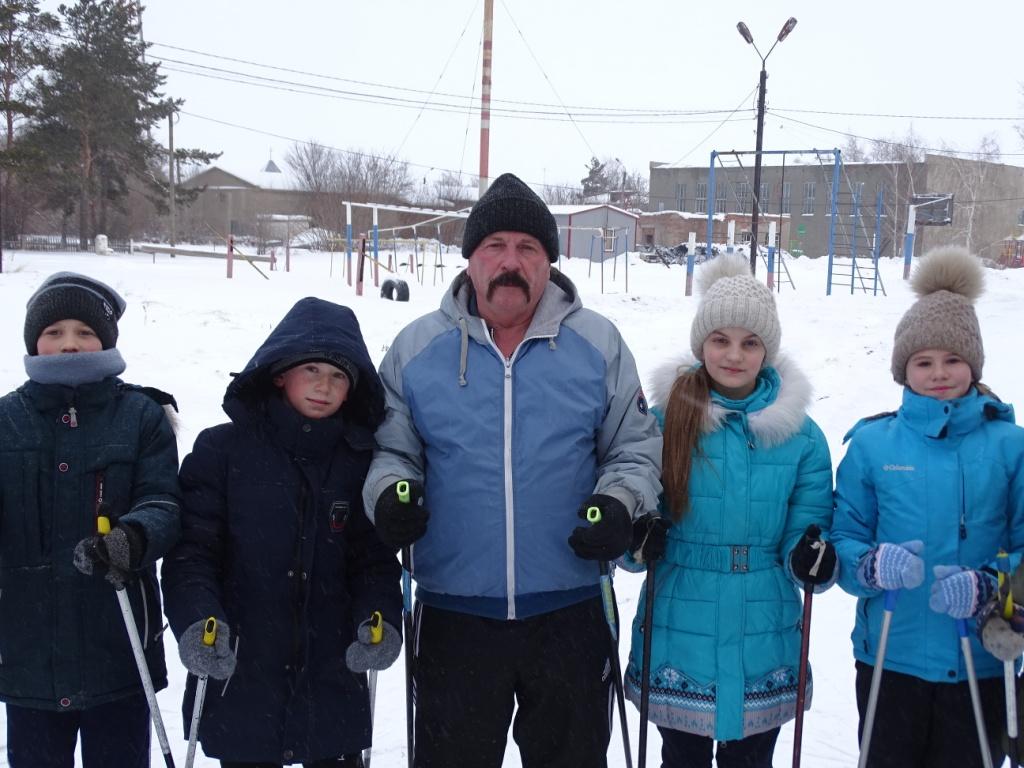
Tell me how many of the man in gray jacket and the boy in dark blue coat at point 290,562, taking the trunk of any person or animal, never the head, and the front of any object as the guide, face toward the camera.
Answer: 2

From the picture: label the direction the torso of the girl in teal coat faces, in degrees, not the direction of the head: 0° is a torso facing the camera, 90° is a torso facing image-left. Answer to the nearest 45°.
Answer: approximately 0°

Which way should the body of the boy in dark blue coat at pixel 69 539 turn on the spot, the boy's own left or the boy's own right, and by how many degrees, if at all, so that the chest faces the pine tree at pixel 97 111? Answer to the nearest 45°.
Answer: approximately 180°

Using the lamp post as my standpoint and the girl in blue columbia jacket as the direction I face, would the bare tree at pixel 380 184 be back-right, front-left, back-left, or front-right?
back-right
